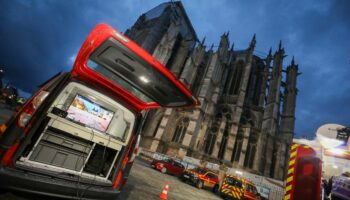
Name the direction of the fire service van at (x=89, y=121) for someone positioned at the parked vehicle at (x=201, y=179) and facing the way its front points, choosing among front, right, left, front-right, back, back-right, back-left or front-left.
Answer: front-left

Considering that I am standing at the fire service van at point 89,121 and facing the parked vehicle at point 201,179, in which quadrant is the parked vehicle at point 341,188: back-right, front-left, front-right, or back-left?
front-right

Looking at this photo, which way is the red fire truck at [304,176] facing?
away from the camera

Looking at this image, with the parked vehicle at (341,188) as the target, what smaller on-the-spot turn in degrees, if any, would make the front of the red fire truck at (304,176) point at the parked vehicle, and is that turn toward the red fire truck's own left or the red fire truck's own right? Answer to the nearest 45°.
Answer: approximately 45° to the red fire truck's own right

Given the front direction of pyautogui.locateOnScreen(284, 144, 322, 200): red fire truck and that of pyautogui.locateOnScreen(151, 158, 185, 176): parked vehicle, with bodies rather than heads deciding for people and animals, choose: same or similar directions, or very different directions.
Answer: very different directions

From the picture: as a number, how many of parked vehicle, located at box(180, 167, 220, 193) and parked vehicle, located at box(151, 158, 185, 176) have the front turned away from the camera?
0

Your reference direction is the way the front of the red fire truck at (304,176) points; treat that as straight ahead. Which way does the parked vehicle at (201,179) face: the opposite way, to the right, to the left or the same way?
the opposite way

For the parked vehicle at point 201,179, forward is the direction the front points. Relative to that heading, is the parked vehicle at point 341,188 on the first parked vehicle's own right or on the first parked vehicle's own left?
on the first parked vehicle's own left

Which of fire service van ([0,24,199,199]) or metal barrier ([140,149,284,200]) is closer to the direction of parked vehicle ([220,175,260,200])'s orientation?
the metal barrier

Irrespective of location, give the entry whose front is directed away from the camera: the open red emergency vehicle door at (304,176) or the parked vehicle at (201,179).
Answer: the open red emergency vehicle door
